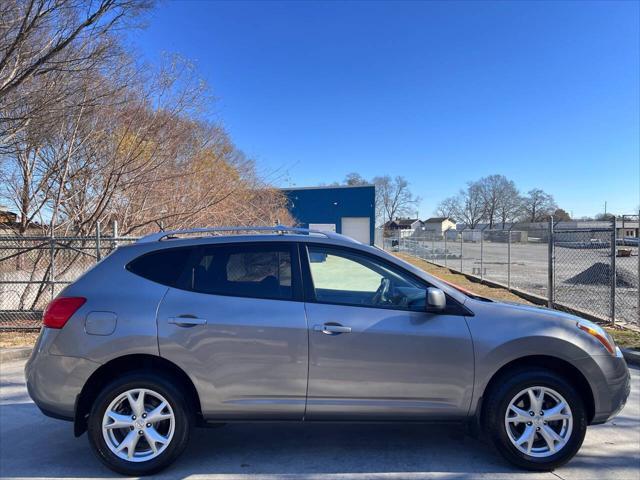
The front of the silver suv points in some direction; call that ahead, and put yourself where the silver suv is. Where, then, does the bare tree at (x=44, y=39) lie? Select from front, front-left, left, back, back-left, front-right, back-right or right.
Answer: back-left

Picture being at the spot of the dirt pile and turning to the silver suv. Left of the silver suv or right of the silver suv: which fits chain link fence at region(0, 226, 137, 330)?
right

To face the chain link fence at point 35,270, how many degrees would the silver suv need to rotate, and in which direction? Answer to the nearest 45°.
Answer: approximately 135° to its left

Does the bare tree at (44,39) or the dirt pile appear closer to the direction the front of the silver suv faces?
the dirt pile

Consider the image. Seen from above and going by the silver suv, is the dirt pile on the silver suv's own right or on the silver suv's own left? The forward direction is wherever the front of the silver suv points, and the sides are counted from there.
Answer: on the silver suv's own left

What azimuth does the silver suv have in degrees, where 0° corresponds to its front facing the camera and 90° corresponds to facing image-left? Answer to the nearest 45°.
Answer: approximately 270°

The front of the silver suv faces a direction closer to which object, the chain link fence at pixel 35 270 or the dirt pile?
the dirt pile
